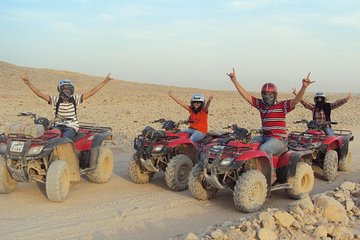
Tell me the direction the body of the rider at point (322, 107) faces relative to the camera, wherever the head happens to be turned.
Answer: toward the camera

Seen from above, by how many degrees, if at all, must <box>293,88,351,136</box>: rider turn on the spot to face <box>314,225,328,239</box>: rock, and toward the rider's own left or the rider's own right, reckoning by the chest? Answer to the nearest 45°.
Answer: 0° — they already face it

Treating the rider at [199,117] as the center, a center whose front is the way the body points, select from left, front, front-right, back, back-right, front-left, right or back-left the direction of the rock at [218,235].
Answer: front-left

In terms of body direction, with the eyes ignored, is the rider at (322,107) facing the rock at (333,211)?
yes

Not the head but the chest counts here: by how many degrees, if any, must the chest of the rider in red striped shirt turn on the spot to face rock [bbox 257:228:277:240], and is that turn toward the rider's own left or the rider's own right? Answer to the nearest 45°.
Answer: approximately 45° to the rider's own left

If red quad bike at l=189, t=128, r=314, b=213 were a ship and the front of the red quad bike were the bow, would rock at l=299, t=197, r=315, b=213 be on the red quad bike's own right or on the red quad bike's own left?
on the red quad bike's own left

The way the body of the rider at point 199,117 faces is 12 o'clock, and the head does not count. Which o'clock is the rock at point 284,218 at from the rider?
The rock is roughly at 10 o'clock from the rider.

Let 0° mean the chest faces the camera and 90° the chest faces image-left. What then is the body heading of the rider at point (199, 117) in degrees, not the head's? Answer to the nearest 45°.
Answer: approximately 45°

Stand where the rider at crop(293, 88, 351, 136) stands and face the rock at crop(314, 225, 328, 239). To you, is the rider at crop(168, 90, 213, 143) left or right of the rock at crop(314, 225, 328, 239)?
right

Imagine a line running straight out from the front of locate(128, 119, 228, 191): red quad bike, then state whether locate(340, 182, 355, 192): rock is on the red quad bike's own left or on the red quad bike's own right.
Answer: on the red quad bike's own left

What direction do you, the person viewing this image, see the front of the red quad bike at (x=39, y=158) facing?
facing the viewer and to the left of the viewer

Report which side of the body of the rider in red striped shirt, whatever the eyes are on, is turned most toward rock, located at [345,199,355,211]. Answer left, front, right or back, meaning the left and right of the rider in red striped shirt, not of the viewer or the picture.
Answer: left

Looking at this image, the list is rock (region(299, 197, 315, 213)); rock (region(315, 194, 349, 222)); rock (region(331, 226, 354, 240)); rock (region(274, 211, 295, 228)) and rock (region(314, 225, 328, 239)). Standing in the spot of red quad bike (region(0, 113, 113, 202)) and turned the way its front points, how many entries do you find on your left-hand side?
5

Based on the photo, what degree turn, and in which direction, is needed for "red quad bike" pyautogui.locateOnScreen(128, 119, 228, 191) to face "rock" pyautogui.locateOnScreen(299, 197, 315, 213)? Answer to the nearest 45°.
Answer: approximately 90° to its left

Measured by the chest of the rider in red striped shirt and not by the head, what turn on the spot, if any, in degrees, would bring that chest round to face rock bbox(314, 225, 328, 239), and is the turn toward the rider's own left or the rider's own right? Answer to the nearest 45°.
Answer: approximately 45° to the rider's own left

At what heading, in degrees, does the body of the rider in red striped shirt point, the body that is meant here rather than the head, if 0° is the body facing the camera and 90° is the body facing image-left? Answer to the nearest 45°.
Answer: approximately 45°

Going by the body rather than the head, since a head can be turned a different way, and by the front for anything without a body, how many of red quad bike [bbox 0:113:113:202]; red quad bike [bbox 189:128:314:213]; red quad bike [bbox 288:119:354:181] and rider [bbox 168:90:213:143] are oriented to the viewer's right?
0
